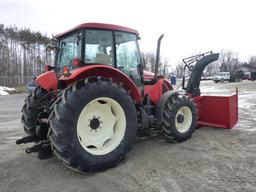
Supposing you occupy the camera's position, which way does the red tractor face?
facing away from the viewer and to the right of the viewer
